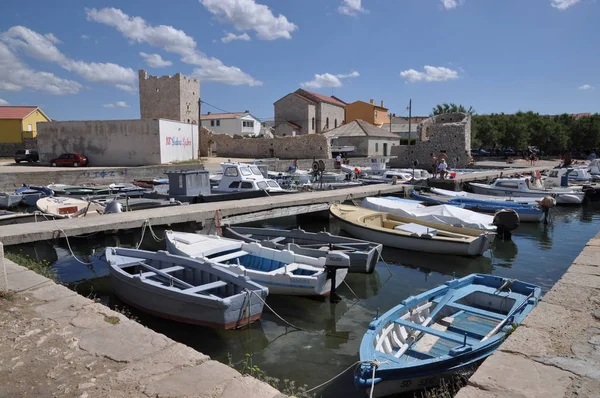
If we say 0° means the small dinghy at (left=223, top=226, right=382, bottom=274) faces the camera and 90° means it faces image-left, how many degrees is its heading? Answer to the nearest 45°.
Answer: approximately 135°

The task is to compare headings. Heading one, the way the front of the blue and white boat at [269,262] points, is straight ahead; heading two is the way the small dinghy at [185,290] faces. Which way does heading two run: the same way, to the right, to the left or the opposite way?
the same way

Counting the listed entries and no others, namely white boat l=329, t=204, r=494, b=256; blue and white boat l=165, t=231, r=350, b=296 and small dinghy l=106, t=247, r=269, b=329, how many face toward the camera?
0

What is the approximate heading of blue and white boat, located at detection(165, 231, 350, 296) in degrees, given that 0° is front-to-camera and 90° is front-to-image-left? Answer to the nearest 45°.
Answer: approximately 135°

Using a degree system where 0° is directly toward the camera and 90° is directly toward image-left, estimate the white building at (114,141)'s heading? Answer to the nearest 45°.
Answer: approximately 315°

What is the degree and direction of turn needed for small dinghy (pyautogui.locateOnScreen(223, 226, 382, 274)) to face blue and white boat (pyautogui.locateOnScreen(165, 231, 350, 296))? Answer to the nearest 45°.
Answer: approximately 90° to its left

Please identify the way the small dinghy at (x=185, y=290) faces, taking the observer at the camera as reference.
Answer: facing away from the viewer and to the left of the viewer

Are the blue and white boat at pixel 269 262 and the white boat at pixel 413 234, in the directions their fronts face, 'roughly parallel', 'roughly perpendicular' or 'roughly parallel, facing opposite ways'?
roughly parallel

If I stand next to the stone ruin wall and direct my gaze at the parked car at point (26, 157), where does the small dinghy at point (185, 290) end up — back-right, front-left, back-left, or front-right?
front-left

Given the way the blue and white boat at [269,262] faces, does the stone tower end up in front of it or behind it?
in front

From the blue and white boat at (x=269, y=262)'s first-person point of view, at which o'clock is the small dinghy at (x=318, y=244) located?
The small dinghy is roughly at 3 o'clock from the blue and white boat.

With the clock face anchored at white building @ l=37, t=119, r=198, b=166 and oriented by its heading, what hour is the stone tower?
The stone tower is roughly at 8 o'clock from the white building.

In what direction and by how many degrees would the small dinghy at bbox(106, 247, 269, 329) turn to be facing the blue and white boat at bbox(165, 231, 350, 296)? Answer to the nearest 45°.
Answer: approximately 90° to its right

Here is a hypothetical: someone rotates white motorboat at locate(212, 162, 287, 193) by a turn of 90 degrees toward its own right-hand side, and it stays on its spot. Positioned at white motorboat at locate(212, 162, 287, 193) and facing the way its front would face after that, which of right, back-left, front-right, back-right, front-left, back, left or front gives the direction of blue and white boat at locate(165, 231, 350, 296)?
front-left

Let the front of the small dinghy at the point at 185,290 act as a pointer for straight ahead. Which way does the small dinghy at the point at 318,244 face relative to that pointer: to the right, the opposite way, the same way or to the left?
the same way

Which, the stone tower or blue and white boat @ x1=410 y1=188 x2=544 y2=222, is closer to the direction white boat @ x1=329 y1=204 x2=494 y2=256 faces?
the stone tower
